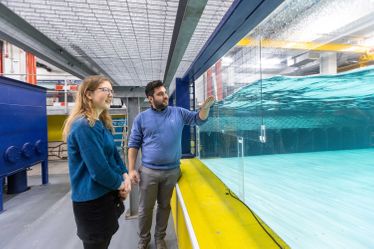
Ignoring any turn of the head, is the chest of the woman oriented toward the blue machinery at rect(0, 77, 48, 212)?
no

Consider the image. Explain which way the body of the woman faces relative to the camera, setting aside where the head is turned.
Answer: to the viewer's right

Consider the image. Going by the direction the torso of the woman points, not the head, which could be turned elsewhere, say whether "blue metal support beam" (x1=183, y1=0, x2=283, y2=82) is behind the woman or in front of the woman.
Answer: in front

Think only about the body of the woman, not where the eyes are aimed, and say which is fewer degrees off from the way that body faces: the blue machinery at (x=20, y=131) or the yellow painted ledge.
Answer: the yellow painted ledge

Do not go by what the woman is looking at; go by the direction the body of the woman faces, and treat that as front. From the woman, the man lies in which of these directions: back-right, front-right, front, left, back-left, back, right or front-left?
front-left

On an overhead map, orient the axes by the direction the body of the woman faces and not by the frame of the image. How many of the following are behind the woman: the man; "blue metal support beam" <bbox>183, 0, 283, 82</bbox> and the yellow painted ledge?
0

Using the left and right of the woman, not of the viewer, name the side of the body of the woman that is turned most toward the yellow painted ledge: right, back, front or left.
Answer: front

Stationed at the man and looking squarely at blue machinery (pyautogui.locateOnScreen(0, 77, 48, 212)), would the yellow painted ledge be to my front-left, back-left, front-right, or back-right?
back-left

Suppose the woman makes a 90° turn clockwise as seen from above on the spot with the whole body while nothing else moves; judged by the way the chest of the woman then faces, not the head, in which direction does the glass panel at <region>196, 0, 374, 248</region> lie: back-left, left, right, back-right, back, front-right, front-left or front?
left

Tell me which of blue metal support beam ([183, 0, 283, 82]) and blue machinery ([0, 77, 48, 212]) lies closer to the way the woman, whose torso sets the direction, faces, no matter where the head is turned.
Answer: the blue metal support beam
